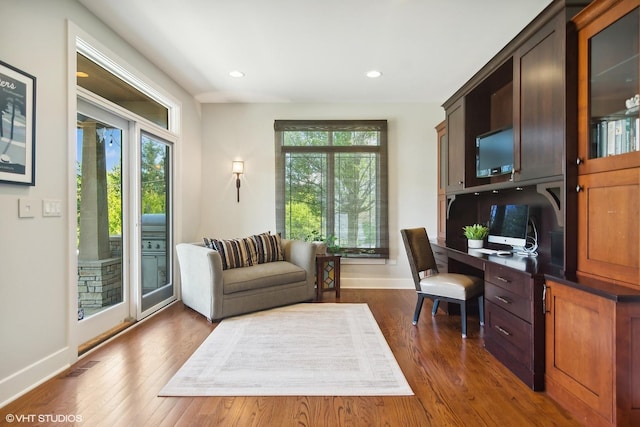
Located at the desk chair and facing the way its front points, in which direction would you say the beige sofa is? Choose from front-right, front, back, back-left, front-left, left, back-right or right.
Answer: back-right

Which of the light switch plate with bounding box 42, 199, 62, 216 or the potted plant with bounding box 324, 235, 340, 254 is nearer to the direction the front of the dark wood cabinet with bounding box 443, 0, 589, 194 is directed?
the light switch plate

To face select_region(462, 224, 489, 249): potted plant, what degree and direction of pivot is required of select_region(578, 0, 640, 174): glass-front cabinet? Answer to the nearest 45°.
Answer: approximately 90° to its right

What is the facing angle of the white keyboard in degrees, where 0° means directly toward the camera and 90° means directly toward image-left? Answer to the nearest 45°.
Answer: approximately 45°

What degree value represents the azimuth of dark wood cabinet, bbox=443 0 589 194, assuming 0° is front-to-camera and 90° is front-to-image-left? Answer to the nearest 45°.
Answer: approximately 45°

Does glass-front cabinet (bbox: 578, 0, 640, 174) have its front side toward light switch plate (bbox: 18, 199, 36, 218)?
yes

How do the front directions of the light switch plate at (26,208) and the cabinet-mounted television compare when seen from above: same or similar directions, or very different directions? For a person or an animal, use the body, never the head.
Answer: very different directions
